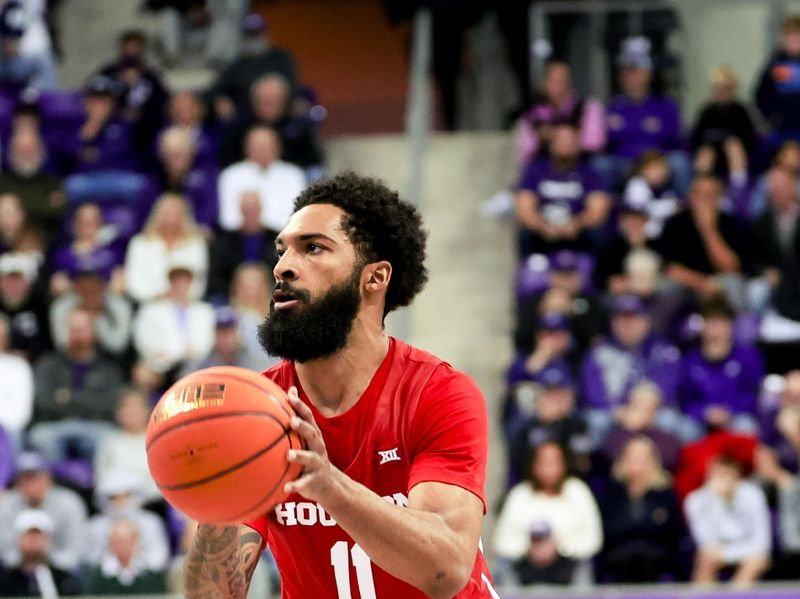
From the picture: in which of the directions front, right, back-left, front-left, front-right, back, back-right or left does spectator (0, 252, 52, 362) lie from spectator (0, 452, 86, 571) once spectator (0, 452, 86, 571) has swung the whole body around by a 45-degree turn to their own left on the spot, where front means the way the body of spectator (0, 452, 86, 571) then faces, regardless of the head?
back-left

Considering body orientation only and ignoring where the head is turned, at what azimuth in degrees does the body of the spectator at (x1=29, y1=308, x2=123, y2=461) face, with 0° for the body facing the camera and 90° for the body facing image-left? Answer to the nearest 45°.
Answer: approximately 0°

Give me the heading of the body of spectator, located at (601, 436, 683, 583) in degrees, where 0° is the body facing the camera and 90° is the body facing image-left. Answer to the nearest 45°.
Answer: approximately 0°

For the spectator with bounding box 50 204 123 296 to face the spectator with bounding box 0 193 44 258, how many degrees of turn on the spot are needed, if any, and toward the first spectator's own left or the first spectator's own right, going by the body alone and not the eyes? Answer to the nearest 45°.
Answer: approximately 135° to the first spectator's own right

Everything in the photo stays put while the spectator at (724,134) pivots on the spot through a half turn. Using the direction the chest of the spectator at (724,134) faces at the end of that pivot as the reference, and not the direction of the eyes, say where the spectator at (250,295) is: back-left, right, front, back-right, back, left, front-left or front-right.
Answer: back-left

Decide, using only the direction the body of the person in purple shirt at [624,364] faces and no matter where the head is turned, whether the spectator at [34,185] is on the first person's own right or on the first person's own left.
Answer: on the first person's own right

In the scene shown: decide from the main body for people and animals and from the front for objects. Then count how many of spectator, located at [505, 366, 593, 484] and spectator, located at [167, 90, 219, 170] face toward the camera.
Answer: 2

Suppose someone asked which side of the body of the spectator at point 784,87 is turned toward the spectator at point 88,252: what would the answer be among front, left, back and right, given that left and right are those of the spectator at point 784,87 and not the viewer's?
right

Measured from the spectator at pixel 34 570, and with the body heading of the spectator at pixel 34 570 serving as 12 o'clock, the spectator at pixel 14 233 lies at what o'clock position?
the spectator at pixel 14 233 is roughly at 6 o'clock from the spectator at pixel 34 570.

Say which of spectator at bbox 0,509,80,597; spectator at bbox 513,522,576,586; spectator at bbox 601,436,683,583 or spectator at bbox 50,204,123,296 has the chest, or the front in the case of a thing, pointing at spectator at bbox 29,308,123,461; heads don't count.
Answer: spectator at bbox 50,204,123,296
